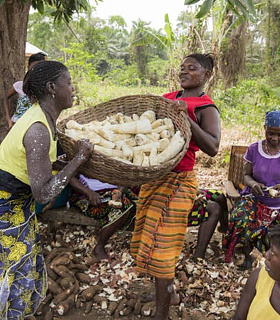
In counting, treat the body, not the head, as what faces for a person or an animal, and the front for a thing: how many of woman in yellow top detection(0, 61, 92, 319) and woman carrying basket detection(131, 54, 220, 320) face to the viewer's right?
1

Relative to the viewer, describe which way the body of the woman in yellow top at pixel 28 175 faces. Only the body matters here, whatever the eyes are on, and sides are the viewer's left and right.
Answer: facing to the right of the viewer

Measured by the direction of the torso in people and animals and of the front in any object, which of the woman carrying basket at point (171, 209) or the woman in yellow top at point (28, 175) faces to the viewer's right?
the woman in yellow top

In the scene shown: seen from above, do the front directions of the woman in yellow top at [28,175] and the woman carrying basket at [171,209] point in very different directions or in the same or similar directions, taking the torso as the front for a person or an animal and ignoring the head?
very different directions

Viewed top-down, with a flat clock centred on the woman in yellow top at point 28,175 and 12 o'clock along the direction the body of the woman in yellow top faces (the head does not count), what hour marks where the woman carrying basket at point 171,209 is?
The woman carrying basket is roughly at 12 o'clock from the woman in yellow top.

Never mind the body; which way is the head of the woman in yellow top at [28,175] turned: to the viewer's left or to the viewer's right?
to the viewer's right

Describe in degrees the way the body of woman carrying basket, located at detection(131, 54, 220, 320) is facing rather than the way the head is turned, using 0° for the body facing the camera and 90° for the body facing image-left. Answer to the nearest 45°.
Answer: approximately 45°

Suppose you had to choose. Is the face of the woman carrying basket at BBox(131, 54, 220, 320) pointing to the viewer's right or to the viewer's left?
to the viewer's left
